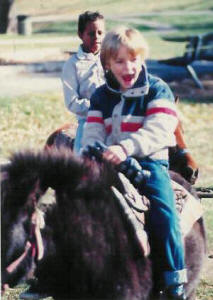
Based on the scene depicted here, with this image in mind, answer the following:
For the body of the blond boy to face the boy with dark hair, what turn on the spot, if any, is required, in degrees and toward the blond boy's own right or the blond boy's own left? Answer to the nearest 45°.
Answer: approximately 135° to the blond boy's own right

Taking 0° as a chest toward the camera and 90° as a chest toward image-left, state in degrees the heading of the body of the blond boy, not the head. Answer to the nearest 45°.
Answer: approximately 45°

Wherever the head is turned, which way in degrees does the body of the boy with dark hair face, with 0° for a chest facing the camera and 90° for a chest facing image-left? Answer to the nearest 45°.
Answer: approximately 315°

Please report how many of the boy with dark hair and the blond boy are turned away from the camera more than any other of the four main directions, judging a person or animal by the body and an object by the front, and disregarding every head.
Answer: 0

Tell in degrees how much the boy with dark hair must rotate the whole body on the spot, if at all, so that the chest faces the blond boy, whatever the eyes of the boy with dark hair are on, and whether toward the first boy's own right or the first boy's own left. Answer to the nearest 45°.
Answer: approximately 45° to the first boy's own right
